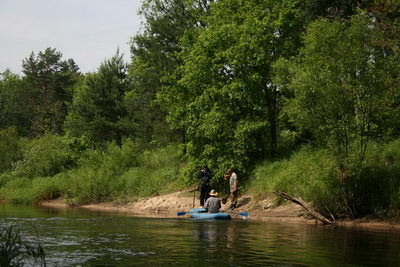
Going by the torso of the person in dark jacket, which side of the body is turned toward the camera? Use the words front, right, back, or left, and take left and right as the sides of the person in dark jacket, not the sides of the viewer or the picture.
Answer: front

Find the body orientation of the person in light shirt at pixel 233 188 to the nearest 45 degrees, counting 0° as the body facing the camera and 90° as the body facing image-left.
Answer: approximately 90°

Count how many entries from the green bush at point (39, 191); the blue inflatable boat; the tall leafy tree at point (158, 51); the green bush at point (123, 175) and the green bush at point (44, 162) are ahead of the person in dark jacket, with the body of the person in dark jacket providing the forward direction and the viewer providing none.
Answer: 1

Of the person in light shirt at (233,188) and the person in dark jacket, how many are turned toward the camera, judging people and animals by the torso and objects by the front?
1

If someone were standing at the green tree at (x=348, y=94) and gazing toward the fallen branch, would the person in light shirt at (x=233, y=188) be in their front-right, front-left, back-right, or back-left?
front-right

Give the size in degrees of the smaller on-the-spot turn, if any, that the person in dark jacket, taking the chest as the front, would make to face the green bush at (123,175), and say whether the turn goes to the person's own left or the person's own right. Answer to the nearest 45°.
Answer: approximately 135° to the person's own right

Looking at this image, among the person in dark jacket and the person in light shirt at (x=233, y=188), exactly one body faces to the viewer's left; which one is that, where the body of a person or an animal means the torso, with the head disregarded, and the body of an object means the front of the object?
the person in light shirt

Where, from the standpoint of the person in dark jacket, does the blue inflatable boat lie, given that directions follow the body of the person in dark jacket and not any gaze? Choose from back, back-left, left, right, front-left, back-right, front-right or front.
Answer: front

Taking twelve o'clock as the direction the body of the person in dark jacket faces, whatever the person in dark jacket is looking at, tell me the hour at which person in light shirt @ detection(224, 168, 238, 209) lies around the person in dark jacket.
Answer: The person in light shirt is roughly at 9 o'clock from the person in dark jacket.

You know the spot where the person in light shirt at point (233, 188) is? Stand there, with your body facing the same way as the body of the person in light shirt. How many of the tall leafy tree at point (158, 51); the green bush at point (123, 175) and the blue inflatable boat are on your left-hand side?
1

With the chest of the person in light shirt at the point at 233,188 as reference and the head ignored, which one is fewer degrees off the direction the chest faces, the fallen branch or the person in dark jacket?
the person in dark jacket

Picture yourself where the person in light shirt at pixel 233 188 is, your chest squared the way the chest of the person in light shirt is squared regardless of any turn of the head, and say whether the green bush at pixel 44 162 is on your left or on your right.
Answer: on your right

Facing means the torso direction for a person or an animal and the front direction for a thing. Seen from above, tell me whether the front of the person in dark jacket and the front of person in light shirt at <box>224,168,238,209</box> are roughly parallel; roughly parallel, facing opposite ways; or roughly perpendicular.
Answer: roughly perpendicular
